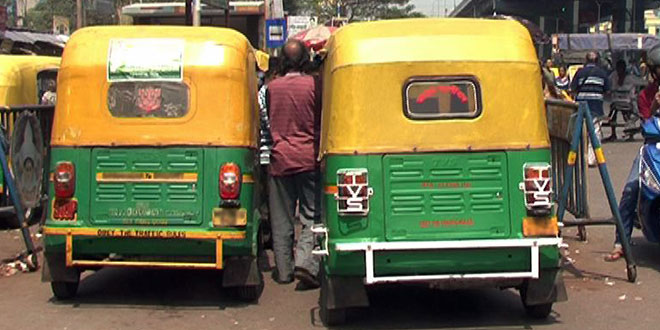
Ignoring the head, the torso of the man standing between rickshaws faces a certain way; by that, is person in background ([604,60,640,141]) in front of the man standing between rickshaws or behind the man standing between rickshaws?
in front

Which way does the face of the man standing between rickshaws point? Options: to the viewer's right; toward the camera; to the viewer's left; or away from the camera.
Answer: away from the camera

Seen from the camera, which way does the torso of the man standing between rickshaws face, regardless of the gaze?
away from the camera

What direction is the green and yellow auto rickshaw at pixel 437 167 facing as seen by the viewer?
away from the camera

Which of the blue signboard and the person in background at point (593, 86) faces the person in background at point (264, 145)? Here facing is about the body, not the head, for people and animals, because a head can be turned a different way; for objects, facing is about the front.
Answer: the blue signboard
